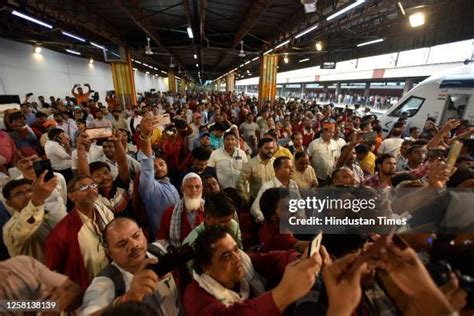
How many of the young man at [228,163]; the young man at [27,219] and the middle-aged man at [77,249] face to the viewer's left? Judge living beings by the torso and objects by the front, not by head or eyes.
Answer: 0

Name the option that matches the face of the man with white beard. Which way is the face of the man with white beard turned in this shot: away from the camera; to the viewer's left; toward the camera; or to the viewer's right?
toward the camera

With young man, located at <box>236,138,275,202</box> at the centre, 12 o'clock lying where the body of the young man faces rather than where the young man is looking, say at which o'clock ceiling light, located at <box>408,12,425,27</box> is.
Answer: The ceiling light is roughly at 9 o'clock from the young man.

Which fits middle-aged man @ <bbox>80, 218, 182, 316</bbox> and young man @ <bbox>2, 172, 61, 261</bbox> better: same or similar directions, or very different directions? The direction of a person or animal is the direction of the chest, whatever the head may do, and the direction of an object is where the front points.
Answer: same or similar directions

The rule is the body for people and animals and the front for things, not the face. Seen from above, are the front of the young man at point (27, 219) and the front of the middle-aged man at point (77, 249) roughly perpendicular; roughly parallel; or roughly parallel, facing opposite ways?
roughly parallel

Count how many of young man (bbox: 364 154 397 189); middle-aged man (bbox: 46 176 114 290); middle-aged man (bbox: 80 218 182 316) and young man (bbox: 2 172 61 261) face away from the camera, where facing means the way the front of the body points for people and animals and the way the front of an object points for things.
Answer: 0

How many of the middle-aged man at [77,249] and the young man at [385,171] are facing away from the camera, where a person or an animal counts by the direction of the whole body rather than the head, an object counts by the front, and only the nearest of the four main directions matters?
0

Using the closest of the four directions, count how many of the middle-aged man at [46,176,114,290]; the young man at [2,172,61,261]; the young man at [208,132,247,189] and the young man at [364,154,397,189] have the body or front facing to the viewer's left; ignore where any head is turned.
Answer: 0

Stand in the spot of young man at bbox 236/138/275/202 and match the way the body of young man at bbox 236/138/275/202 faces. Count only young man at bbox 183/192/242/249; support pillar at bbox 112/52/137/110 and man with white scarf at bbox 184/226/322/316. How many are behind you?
1

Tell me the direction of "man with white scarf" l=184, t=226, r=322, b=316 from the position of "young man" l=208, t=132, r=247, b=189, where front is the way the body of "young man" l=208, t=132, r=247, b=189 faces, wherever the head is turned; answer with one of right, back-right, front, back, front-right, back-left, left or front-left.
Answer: front

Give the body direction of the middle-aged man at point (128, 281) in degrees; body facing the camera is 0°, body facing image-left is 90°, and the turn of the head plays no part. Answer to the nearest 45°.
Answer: approximately 315°

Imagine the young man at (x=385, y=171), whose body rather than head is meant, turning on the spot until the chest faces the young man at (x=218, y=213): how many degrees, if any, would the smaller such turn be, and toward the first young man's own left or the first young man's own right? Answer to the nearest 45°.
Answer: approximately 90° to the first young man's own right

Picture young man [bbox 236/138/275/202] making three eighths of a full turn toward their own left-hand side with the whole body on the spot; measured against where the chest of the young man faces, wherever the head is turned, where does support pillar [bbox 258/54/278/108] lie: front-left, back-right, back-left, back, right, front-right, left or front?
front

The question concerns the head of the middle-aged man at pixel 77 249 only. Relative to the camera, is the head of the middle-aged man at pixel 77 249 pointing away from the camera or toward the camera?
toward the camera

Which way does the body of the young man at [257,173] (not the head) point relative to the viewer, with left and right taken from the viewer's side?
facing the viewer and to the right of the viewer

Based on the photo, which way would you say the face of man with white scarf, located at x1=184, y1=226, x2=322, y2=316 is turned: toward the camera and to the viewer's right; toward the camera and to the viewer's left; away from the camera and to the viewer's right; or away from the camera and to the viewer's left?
toward the camera and to the viewer's right

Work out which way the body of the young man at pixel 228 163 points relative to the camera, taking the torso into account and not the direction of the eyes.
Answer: toward the camera
